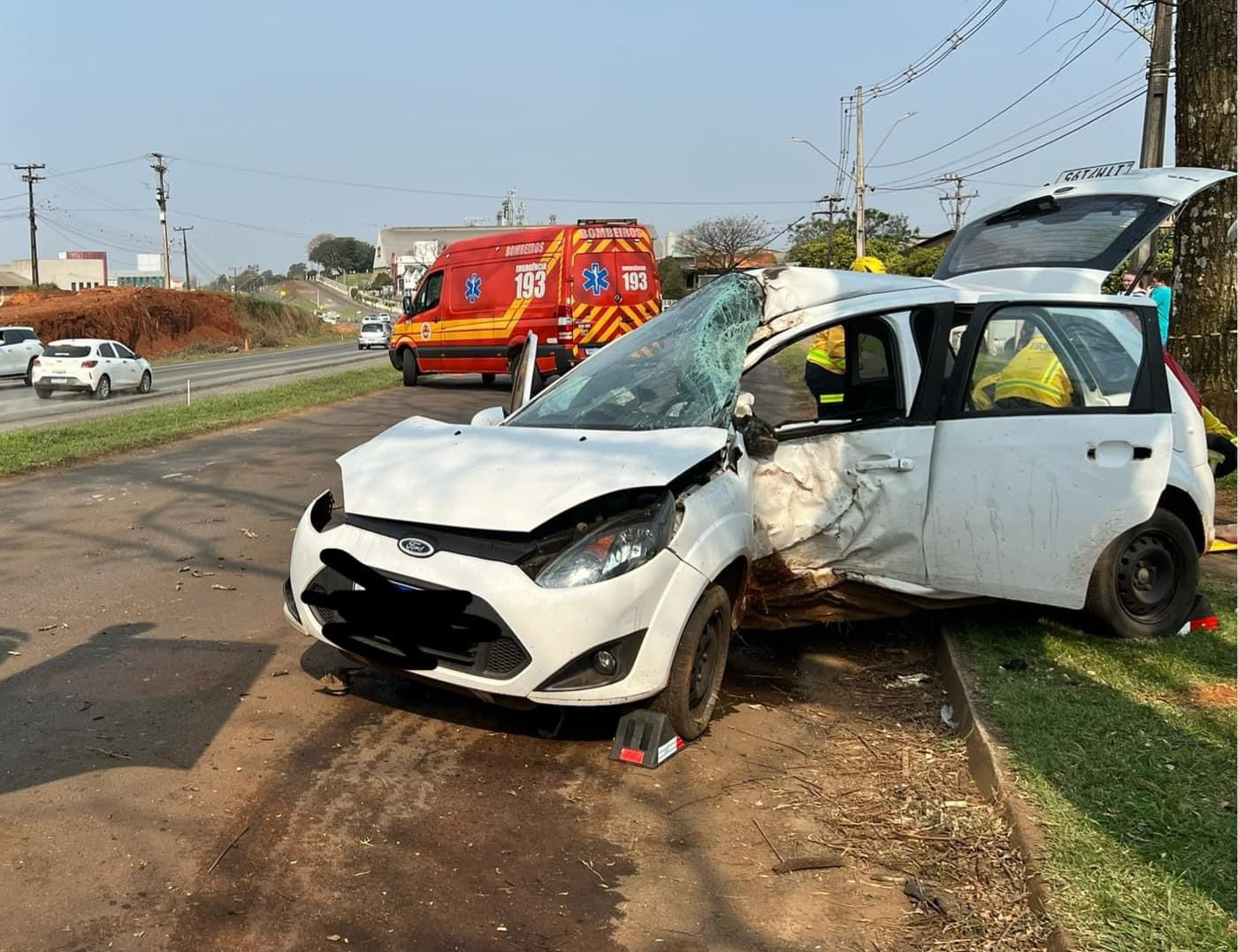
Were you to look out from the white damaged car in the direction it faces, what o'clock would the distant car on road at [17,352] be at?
The distant car on road is roughly at 3 o'clock from the white damaged car.

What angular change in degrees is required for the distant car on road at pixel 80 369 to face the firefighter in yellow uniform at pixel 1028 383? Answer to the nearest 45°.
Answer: approximately 135° to its right

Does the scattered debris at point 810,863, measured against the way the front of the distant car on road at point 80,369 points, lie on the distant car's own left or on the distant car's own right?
on the distant car's own right

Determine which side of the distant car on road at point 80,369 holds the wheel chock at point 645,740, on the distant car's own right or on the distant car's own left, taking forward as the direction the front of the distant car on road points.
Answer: on the distant car's own right

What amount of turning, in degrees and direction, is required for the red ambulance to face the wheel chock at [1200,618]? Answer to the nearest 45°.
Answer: approximately 135° to its left

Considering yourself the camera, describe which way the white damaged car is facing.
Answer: facing the viewer and to the left of the viewer

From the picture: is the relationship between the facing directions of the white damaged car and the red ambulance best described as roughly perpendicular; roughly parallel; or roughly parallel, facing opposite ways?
roughly perpendicular

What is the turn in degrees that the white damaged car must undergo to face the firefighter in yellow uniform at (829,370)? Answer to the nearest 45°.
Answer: approximately 135° to its right

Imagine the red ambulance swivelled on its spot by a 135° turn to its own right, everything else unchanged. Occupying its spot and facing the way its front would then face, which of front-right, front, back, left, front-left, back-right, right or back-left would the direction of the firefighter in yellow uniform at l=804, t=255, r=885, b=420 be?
right

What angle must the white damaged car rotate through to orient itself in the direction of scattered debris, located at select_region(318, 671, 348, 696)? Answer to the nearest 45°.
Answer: approximately 45° to its right

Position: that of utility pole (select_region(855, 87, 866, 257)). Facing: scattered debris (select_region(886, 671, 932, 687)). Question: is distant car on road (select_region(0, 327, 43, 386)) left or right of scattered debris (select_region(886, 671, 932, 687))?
right

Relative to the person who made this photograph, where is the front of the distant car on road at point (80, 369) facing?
facing away from the viewer and to the right of the viewer

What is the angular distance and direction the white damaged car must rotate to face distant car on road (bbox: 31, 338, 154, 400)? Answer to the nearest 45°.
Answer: approximately 90° to its right

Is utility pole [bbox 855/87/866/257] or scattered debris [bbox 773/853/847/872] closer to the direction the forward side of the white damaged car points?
the scattered debris

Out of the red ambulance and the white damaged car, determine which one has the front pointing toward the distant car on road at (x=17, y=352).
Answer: the red ambulance
